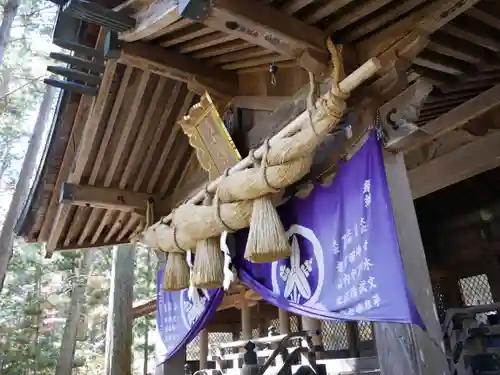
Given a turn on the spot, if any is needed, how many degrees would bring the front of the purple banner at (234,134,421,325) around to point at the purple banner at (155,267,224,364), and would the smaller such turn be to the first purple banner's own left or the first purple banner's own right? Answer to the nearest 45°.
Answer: approximately 90° to the first purple banner's own right

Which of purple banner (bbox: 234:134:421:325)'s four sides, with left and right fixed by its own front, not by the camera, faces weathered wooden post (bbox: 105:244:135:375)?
right

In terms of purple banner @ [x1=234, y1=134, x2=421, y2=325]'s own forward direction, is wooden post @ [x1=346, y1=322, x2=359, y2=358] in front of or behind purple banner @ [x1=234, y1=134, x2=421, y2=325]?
behind

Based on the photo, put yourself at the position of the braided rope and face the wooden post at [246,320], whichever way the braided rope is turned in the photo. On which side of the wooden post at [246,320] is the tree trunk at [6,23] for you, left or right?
left

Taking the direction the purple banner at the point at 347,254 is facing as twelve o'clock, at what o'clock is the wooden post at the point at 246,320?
The wooden post is roughly at 4 o'clock from the purple banner.

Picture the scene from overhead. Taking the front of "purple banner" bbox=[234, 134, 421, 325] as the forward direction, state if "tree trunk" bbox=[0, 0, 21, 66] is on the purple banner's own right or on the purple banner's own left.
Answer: on the purple banner's own right

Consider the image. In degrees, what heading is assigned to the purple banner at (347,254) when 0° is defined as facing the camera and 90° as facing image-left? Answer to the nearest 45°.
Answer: approximately 45°
